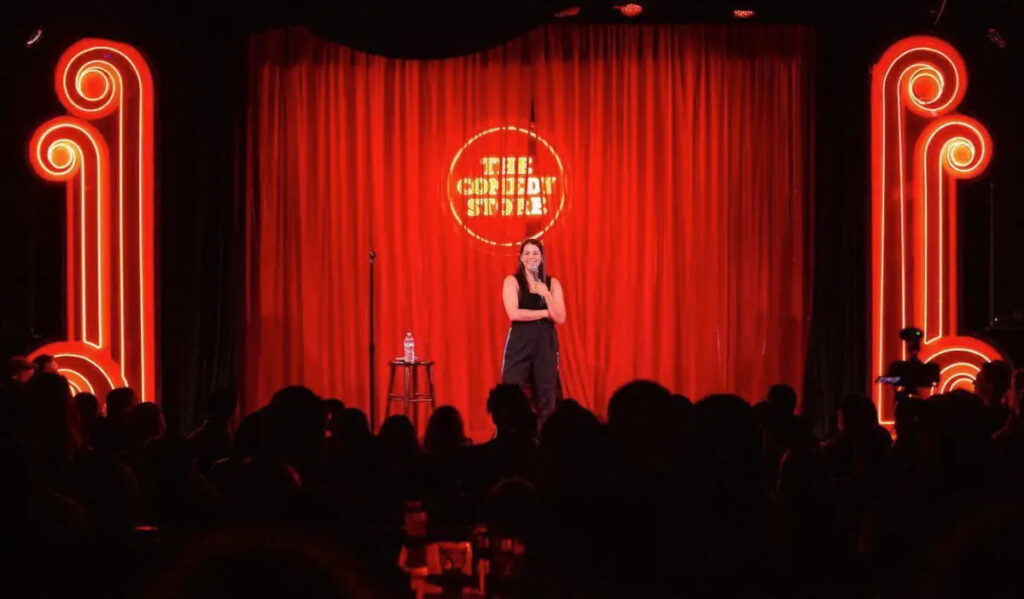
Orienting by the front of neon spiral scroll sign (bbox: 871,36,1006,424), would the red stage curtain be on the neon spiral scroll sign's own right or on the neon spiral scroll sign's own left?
on the neon spiral scroll sign's own right

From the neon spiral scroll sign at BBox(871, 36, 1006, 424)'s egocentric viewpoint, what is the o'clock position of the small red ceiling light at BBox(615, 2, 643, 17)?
The small red ceiling light is roughly at 2 o'clock from the neon spiral scroll sign.

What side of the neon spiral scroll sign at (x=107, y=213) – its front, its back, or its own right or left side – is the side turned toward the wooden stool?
left

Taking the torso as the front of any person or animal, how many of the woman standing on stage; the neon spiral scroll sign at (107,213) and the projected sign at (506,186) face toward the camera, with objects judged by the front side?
3

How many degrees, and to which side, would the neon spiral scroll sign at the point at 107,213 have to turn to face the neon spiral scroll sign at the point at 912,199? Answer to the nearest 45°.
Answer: approximately 90° to its left

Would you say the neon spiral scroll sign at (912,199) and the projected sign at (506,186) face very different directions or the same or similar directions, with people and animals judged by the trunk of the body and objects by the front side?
same or similar directions

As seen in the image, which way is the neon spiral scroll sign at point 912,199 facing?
toward the camera

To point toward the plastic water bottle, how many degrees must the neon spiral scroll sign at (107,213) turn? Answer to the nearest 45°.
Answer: approximately 90° to its left

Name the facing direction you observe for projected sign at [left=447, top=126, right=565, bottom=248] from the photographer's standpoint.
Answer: facing the viewer

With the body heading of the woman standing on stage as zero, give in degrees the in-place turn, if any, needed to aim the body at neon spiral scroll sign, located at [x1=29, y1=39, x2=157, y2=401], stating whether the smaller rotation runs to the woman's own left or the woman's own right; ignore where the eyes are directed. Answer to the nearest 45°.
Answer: approximately 90° to the woman's own right

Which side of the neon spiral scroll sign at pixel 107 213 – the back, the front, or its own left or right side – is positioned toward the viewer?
front

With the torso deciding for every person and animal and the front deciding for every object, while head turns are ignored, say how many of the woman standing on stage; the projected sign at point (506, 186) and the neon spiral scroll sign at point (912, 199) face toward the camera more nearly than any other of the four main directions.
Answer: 3

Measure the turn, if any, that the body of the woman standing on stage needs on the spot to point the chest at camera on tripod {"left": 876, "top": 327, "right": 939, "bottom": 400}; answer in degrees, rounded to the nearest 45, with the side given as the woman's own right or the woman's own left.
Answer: approximately 45° to the woman's own left
